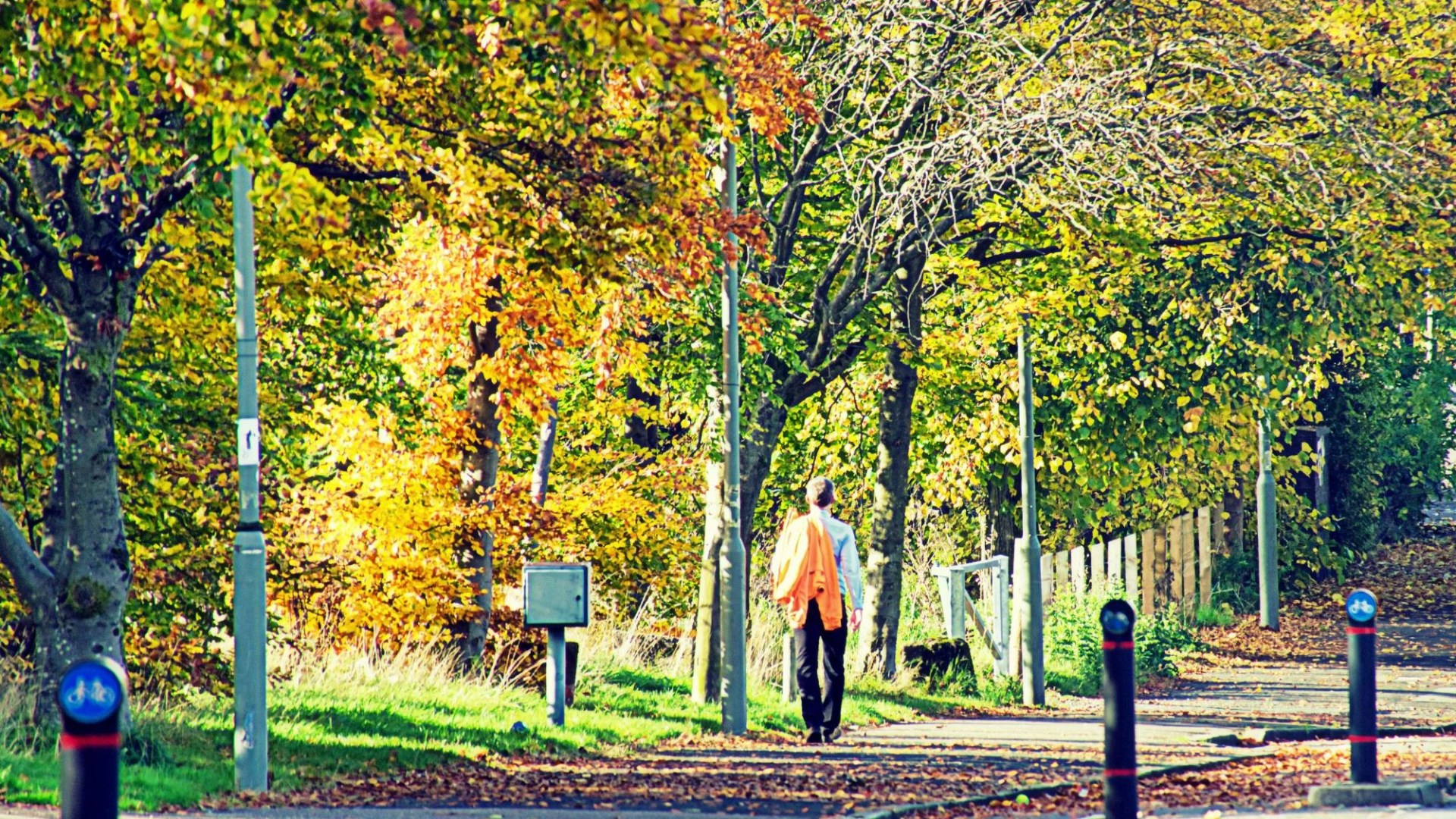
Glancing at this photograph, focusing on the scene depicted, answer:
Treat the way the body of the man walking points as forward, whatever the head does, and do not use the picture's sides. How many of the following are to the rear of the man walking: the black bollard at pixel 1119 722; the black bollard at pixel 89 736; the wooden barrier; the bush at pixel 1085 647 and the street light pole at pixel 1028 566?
2

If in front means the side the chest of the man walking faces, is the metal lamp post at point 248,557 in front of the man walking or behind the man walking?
behind

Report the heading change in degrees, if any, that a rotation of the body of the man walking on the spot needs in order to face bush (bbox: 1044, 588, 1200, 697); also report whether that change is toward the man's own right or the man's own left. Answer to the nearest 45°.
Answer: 0° — they already face it

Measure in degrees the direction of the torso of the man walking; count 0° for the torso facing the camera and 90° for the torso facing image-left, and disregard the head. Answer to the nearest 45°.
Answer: approximately 180°

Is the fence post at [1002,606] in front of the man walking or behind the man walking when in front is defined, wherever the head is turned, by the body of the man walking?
in front

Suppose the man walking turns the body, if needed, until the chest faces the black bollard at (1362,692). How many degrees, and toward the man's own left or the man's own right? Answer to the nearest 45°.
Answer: approximately 135° to the man's own right

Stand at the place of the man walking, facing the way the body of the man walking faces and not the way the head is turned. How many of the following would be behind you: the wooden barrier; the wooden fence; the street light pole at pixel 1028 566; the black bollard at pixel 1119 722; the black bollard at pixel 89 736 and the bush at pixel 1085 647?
2

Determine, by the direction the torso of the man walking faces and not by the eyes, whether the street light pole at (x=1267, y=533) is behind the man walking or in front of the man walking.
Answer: in front

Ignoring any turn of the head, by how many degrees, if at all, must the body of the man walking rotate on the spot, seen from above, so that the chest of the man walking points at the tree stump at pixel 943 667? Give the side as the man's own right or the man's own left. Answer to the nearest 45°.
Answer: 0° — they already face it

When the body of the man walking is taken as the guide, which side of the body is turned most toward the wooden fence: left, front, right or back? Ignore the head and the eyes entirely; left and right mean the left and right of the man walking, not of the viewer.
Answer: front

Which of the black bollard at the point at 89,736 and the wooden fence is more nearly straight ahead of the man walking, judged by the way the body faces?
the wooden fence

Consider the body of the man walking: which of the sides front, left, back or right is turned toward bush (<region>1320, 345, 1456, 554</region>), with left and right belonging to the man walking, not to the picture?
front

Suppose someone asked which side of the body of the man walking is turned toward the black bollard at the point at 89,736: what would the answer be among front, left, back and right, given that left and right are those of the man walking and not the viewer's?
back

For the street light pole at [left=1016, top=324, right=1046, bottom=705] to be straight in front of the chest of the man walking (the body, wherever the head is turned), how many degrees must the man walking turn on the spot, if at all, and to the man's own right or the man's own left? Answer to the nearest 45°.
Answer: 0° — they already face it
